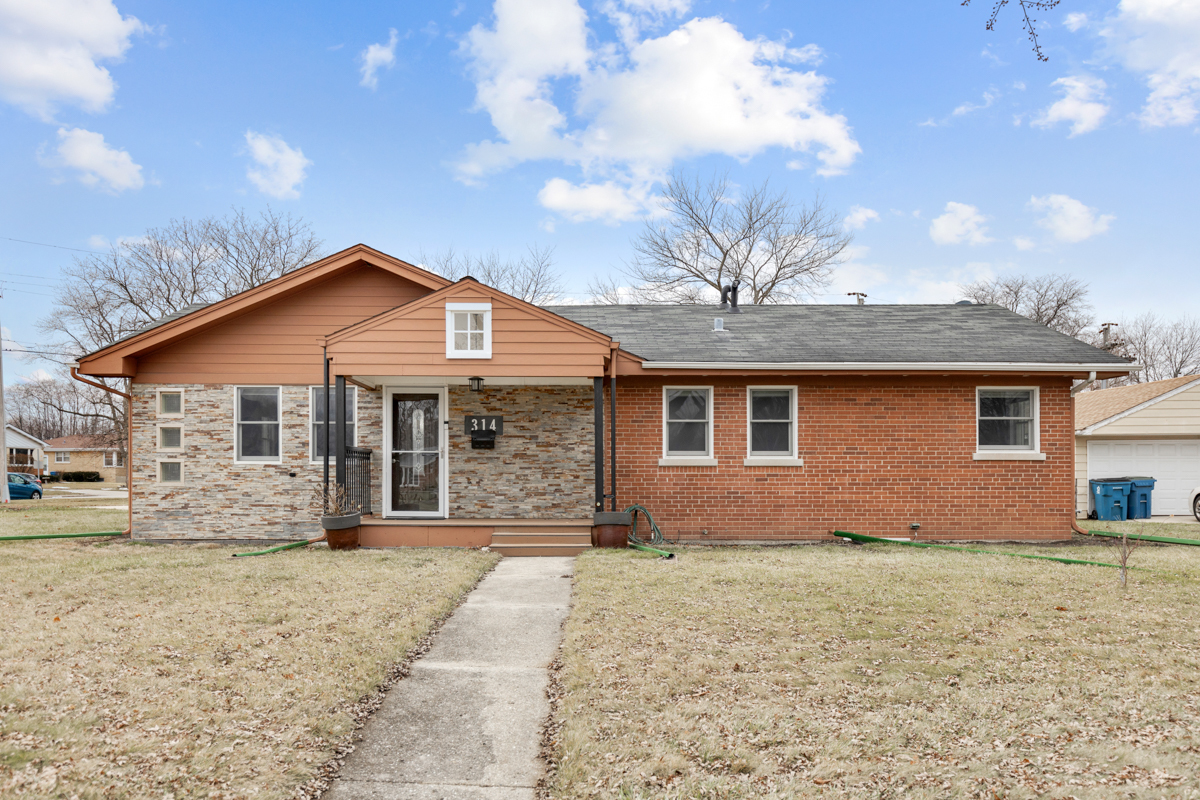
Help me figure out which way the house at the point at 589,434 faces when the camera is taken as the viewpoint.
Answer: facing the viewer

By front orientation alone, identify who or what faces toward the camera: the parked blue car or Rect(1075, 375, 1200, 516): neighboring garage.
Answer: the neighboring garage

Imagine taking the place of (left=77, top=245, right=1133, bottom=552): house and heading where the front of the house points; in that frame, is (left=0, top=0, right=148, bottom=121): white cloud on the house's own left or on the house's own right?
on the house's own right
